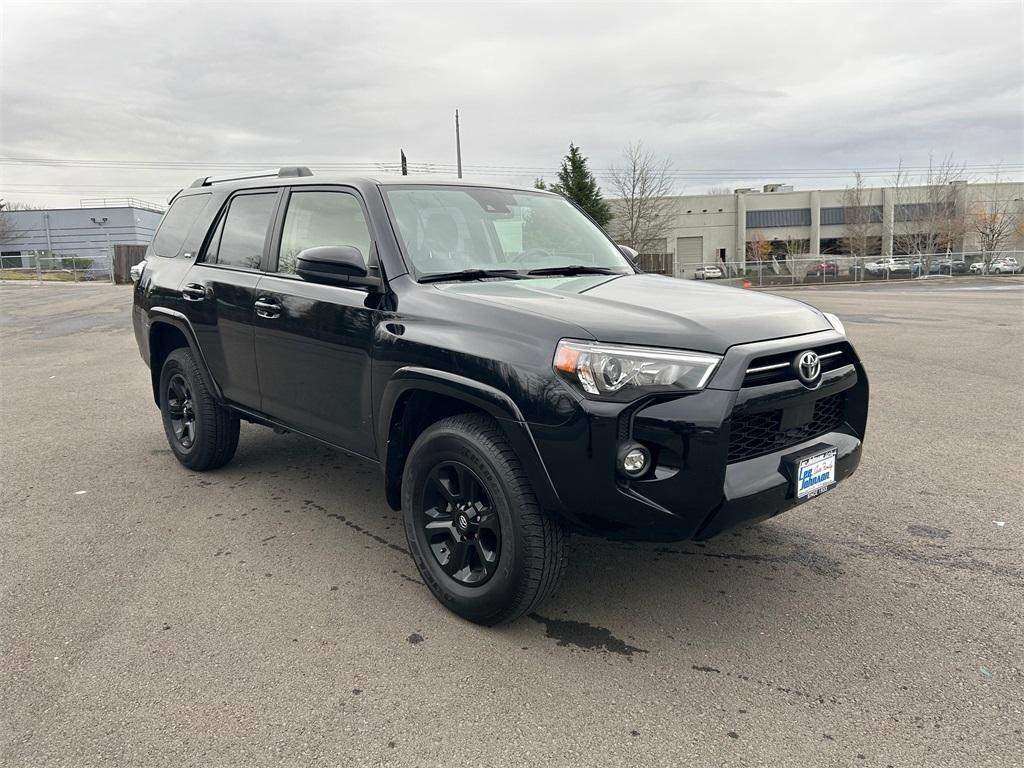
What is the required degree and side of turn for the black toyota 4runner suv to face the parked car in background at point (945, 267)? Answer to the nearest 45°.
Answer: approximately 90° to its left

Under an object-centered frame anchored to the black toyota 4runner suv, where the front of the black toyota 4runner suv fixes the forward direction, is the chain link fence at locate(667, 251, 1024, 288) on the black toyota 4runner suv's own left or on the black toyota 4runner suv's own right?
on the black toyota 4runner suv's own left

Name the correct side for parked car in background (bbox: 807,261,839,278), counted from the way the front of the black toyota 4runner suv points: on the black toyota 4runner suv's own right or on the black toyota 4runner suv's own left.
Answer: on the black toyota 4runner suv's own left

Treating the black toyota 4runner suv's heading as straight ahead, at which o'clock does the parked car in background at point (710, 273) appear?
The parked car in background is roughly at 8 o'clock from the black toyota 4runner suv.

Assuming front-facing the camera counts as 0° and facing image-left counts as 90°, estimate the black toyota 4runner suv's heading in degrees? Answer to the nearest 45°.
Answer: approximately 315°

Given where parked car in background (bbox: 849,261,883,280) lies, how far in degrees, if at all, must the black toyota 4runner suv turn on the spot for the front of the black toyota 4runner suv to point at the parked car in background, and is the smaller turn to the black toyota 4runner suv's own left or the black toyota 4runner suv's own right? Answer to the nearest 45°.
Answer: approximately 90° to the black toyota 4runner suv's own left
